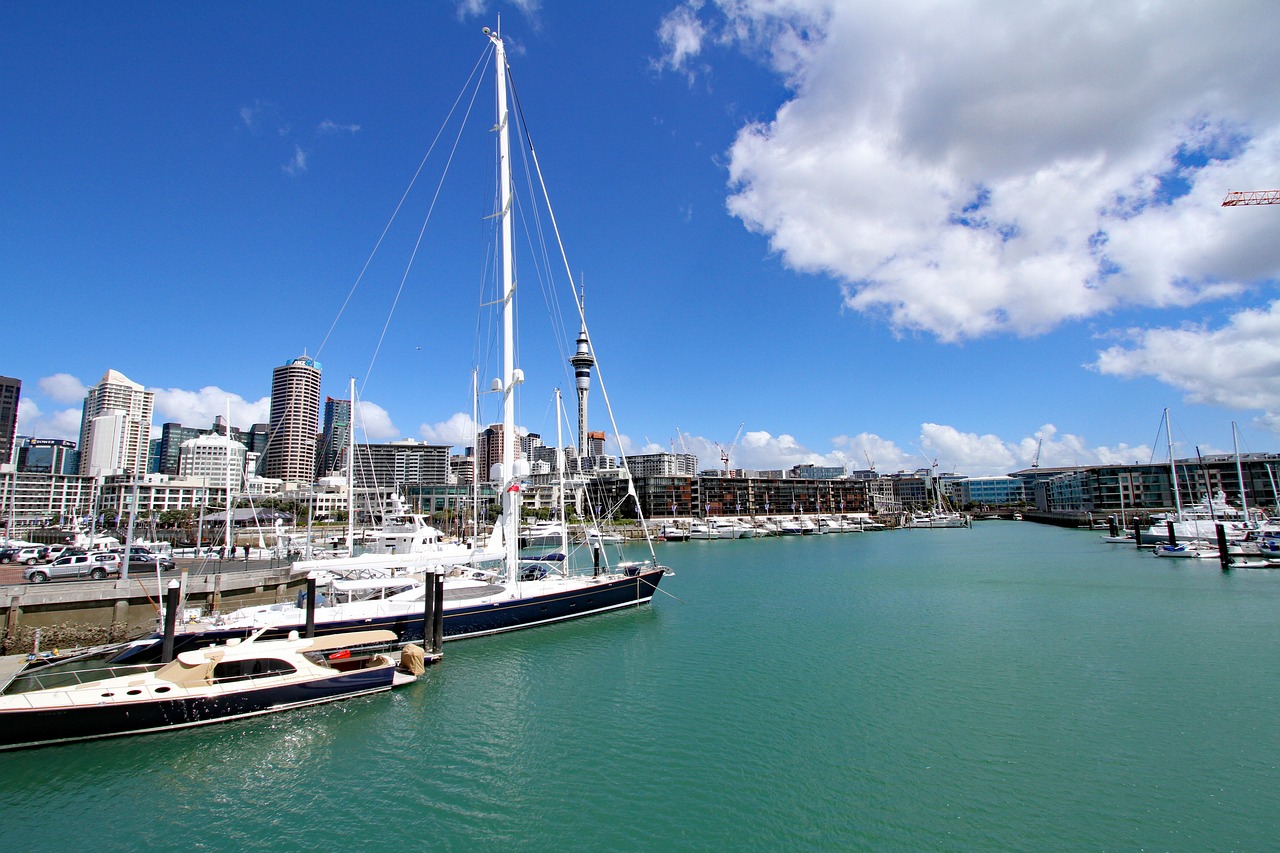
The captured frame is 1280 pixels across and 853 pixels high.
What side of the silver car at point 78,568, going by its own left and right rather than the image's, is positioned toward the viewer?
left

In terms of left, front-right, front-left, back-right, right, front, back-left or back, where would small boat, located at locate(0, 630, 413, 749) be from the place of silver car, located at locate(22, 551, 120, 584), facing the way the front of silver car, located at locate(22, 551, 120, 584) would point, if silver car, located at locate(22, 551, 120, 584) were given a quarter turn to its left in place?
front

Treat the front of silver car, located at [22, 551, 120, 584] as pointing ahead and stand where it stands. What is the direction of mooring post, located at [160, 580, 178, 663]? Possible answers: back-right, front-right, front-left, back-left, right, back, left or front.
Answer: left

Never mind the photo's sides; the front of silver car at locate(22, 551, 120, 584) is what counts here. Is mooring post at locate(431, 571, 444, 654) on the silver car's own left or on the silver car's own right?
on the silver car's own left

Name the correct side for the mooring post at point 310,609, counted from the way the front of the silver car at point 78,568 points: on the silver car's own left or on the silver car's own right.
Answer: on the silver car's own left

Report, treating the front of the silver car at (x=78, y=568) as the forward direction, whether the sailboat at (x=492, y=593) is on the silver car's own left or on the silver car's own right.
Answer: on the silver car's own left
